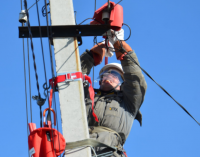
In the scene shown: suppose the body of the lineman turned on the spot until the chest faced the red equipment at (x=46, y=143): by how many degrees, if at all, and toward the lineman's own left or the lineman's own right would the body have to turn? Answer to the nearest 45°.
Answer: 0° — they already face it

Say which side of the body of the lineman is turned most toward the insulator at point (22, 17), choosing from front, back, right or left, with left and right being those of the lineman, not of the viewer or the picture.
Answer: front
